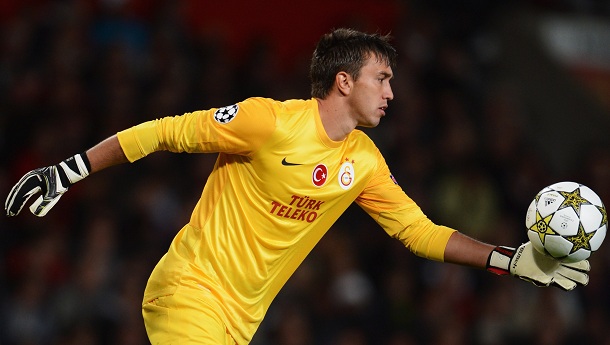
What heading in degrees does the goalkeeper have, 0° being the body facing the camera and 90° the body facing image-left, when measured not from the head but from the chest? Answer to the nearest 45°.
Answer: approximately 315°
